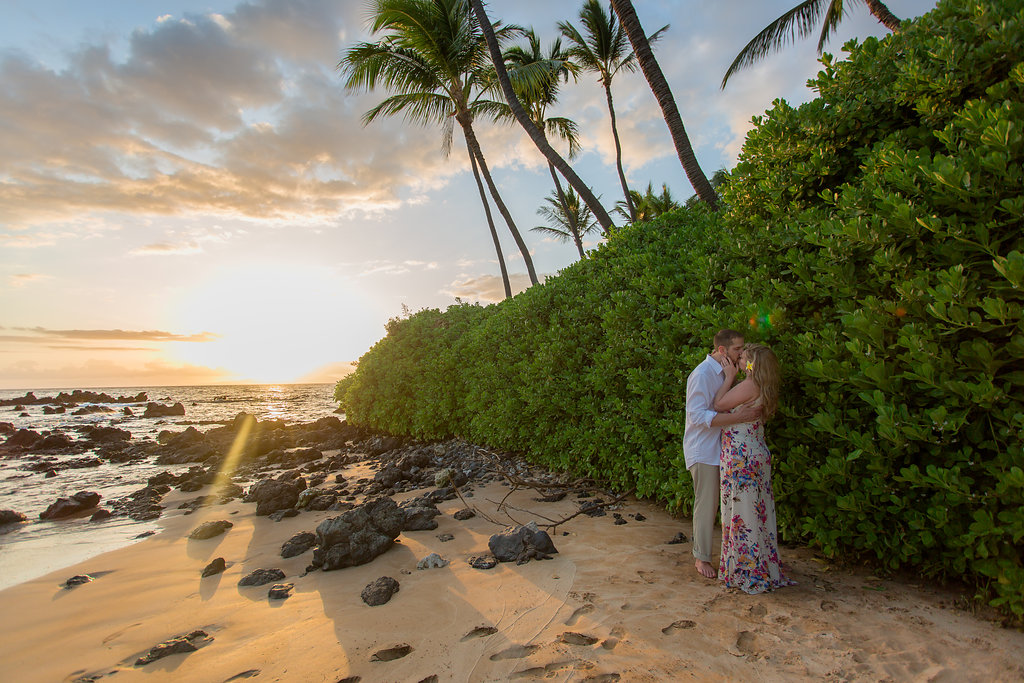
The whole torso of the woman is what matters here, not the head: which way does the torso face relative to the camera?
to the viewer's left

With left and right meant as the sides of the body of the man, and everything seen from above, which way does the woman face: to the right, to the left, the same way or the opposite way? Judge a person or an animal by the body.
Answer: the opposite way

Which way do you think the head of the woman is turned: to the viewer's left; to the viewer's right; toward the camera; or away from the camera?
to the viewer's left

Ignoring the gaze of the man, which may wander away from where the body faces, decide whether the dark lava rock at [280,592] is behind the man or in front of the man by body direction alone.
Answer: behind

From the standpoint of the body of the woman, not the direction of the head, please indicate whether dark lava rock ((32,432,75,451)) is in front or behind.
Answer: in front

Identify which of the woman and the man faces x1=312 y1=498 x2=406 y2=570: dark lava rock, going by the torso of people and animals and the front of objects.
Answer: the woman

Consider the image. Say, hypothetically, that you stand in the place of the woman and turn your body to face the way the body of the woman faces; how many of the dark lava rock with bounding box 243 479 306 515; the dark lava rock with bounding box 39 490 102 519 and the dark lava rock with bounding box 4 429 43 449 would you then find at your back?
0

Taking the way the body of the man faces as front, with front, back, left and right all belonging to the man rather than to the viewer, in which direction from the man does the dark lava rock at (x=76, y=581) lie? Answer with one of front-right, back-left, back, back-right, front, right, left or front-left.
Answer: back

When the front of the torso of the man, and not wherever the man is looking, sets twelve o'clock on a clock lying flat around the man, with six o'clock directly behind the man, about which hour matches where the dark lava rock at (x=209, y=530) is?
The dark lava rock is roughly at 6 o'clock from the man.

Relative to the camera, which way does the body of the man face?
to the viewer's right

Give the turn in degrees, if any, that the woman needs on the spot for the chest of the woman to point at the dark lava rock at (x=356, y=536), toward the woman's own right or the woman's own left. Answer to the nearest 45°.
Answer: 0° — they already face it

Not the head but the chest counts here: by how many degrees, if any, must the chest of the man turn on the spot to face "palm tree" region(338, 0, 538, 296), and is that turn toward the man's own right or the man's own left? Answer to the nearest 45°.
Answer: approximately 135° to the man's own left

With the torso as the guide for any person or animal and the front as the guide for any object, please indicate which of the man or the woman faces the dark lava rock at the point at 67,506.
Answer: the woman

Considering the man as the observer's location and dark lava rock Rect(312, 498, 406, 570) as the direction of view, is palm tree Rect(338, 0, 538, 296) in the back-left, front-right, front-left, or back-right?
front-right

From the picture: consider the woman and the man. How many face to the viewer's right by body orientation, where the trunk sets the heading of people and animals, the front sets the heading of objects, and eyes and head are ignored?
1
